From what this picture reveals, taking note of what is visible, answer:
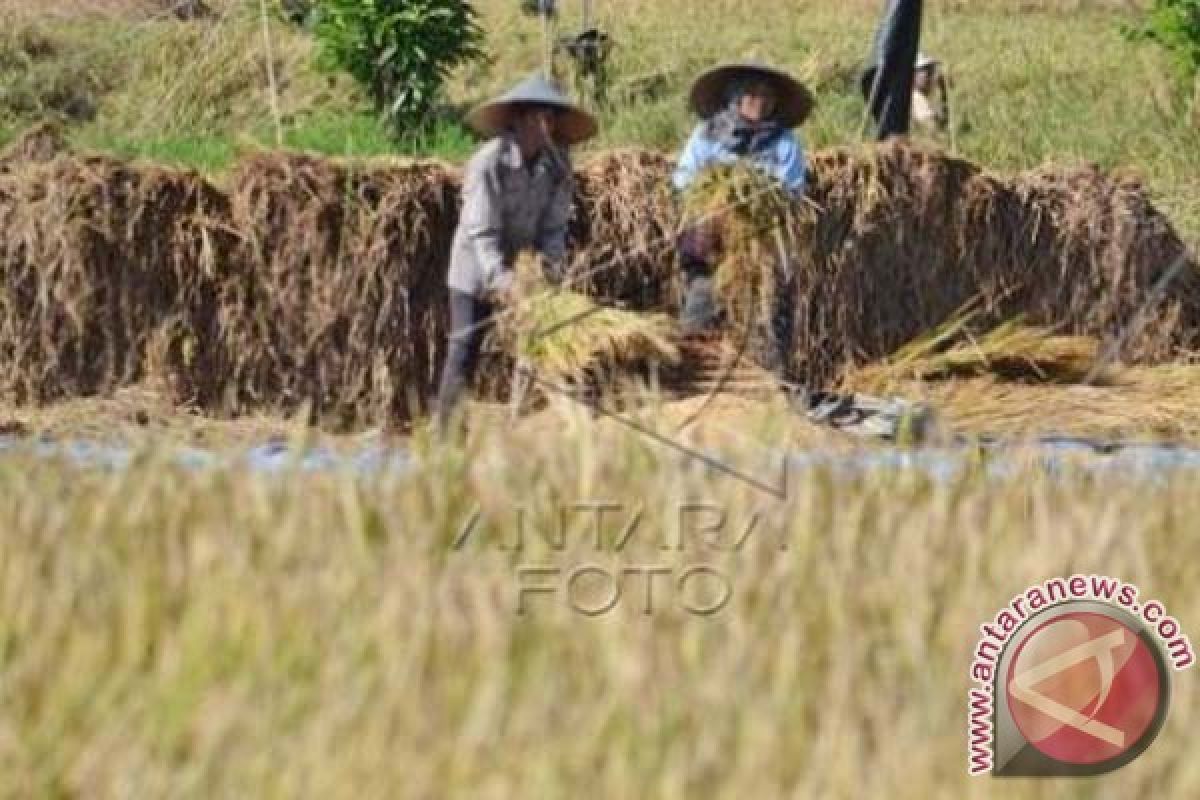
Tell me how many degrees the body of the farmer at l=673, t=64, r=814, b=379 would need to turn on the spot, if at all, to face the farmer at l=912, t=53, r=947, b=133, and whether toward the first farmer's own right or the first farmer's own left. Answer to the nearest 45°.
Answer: approximately 180°

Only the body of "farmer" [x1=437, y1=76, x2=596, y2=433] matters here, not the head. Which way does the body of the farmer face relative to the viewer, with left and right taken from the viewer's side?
facing the viewer and to the right of the viewer

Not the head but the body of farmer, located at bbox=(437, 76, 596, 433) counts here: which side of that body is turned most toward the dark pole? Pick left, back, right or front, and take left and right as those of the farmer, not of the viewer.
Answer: left

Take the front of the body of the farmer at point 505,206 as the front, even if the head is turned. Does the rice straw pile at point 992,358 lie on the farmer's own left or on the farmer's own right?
on the farmer's own left

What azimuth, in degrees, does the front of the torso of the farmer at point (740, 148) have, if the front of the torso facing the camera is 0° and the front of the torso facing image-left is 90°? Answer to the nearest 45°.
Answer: approximately 0°

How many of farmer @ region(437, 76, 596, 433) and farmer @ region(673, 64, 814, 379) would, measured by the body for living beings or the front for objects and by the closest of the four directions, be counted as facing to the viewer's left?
0

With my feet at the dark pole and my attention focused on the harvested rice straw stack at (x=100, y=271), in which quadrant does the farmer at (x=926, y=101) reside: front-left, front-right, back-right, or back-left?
back-right
